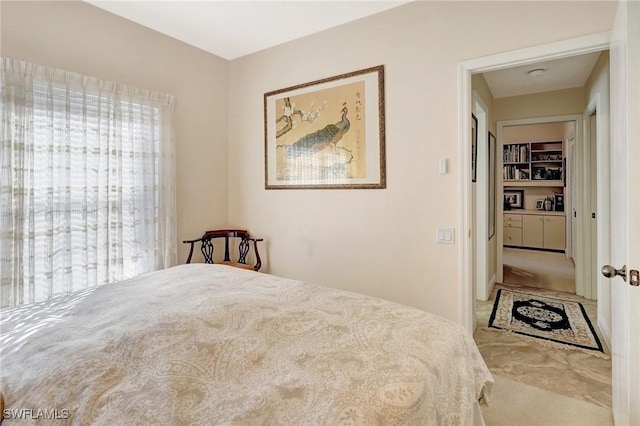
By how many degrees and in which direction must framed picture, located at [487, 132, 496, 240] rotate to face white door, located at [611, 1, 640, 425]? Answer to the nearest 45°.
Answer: approximately 90° to its right

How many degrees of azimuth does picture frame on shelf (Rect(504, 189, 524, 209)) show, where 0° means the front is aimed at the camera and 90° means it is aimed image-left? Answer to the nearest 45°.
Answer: approximately 0°

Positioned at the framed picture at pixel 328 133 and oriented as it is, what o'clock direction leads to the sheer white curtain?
The sheer white curtain is roughly at 1 o'clock from the framed picture.

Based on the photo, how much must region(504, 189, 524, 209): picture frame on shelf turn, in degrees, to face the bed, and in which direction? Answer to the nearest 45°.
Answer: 0° — it already faces it

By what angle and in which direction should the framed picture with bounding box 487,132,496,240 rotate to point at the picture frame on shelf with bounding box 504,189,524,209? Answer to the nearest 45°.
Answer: approximately 90° to its left

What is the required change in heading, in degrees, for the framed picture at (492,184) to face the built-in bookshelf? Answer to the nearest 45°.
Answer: approximately 90° to its left

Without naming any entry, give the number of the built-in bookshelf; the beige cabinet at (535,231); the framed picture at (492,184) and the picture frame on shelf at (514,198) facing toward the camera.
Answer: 3

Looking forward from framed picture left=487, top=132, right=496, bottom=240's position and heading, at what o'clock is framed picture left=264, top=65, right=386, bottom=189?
framed picture left=264, top=65, right=386, bottom=189 is roughly at 4 o'clock from framed picture left=487, top=132, right=496, bottom=240.

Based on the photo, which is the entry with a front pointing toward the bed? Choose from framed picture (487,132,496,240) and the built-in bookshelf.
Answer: the built-in bookshelf

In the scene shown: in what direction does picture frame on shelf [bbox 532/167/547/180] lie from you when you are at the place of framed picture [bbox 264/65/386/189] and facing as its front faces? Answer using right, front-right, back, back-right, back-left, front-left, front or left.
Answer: back

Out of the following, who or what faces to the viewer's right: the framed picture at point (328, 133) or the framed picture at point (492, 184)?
the framed picture at point (492, 184)
